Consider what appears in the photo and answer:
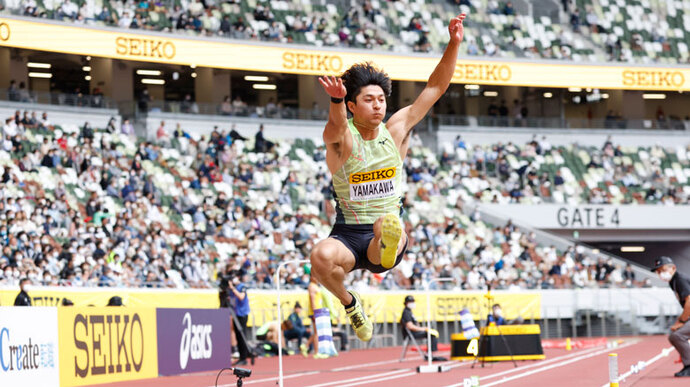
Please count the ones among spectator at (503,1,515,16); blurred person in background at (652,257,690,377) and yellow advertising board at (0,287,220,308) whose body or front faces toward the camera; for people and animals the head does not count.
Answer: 2

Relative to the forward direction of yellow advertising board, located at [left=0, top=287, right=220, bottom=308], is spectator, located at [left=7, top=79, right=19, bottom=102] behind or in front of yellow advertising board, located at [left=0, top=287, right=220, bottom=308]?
behind

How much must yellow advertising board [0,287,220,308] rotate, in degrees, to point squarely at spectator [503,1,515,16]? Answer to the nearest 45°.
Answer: approximately 135° to its left

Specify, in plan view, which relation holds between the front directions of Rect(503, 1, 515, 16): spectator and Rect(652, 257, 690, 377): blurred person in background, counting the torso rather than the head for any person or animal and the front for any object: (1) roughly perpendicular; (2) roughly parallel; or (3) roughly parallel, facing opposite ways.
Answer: roughly perpendicular

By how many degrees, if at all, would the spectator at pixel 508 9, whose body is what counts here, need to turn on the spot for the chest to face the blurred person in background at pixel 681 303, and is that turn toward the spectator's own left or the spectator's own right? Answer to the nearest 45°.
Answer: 0° — they already face them

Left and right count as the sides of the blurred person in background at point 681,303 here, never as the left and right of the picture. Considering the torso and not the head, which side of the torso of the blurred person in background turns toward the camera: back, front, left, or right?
left

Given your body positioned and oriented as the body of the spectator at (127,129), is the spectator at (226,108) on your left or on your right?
on your left

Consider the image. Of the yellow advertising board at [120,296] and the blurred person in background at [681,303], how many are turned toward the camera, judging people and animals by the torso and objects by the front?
1

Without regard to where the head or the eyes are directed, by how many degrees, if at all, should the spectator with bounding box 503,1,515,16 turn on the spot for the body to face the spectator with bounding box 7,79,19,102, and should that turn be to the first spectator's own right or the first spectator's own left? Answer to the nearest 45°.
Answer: approximately 45° to the first spectator's own right

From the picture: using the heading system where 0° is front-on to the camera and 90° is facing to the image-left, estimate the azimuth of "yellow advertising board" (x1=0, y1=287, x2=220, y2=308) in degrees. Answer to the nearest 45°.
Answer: approximately 0°
